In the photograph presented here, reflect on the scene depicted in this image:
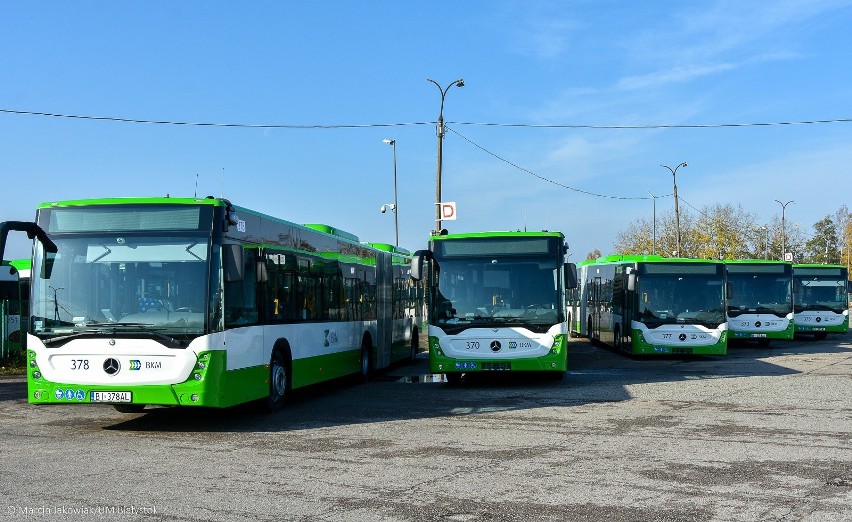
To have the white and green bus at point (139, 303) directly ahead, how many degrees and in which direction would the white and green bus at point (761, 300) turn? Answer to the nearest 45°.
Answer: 0° — it already faces it

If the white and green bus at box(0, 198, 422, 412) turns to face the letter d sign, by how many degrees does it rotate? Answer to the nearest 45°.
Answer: approximately 180°

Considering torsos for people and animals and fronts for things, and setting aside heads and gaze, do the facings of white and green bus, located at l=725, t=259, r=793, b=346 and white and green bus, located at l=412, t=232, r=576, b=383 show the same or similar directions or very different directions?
same or similar directions

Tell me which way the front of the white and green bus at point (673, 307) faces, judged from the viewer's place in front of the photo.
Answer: facing the viewer

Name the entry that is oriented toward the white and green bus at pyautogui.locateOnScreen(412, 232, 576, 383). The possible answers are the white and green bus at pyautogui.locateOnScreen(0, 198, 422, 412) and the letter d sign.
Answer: the letter d sign

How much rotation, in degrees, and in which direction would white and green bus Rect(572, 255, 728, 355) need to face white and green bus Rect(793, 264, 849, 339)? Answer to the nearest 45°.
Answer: approximately 135° to its left

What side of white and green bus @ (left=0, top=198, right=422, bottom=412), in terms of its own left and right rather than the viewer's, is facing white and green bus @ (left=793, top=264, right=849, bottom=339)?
back

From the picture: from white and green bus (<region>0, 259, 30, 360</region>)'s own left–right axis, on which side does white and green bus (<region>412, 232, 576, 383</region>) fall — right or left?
on its left

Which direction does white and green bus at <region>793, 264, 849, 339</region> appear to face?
toward the camera

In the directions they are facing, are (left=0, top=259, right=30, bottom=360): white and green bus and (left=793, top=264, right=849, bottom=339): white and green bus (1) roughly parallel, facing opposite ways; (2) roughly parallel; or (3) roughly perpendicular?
roughly parallel

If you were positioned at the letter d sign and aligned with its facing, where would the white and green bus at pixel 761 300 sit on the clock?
The white and green bus is roughly at 9 o'clock from the letter d sign.

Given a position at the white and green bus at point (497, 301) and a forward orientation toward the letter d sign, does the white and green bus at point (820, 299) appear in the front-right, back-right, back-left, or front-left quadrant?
front-right

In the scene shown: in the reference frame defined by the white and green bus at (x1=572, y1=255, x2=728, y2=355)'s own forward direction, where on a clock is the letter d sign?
The letter d sign is roughly at 4 o'clock from the white and green bus.

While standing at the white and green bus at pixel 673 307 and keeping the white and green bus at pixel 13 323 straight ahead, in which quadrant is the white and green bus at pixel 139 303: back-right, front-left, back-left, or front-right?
front-left

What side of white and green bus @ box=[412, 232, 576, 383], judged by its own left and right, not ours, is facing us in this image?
front

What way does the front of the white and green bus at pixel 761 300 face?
toward the camera

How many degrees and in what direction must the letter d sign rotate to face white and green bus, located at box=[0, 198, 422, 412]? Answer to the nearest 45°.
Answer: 0° — it already faces it

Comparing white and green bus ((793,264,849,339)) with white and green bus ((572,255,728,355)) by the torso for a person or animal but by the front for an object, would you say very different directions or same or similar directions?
same or similar directions

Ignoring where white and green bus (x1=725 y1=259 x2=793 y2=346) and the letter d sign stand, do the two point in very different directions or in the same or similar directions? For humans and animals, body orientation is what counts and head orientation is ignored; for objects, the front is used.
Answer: same or similar directions

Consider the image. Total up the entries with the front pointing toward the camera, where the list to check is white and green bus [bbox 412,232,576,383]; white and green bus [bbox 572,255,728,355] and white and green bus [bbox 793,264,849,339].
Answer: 3
